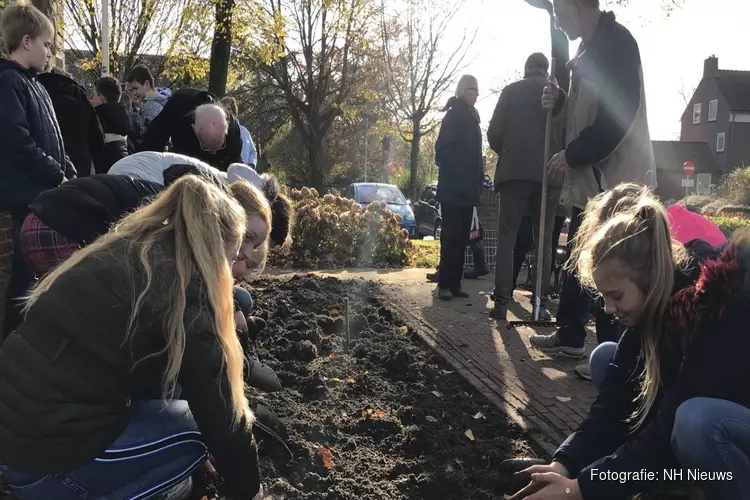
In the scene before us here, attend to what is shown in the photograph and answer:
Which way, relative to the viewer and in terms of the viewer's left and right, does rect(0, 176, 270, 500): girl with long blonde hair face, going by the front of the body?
facing away from the viewer and to the right of the viewer

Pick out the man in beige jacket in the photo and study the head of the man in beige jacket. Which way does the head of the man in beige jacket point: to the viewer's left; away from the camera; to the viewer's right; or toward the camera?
to the viewer's left

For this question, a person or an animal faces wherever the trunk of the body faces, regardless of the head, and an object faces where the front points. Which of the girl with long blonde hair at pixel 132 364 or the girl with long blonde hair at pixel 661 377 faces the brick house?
the girl with long blonde hair at pixel 132 364

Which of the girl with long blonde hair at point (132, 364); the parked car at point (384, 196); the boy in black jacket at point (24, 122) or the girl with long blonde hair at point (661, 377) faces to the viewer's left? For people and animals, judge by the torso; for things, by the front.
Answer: the girl with long blonde hair at point (661, 377)

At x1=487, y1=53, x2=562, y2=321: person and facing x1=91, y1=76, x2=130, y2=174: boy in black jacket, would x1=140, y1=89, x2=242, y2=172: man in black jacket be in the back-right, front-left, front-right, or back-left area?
front-left

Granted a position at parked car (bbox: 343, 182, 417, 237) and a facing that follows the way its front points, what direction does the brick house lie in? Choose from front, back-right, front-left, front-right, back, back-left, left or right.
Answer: front-left

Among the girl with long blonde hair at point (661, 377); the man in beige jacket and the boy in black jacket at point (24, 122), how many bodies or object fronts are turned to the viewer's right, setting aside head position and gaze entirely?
1

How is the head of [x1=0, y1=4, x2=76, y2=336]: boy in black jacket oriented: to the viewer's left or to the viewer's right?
to the viewer's right

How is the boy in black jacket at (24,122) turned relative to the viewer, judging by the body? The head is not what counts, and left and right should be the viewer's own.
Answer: facing to the right of the viewer

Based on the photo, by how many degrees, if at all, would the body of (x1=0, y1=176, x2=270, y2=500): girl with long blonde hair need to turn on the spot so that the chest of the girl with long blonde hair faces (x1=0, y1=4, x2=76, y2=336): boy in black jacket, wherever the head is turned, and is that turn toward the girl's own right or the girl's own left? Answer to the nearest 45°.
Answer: approximately 45° to the girl's own left

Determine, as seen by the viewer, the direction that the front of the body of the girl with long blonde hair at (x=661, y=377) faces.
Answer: to the viewer's left
